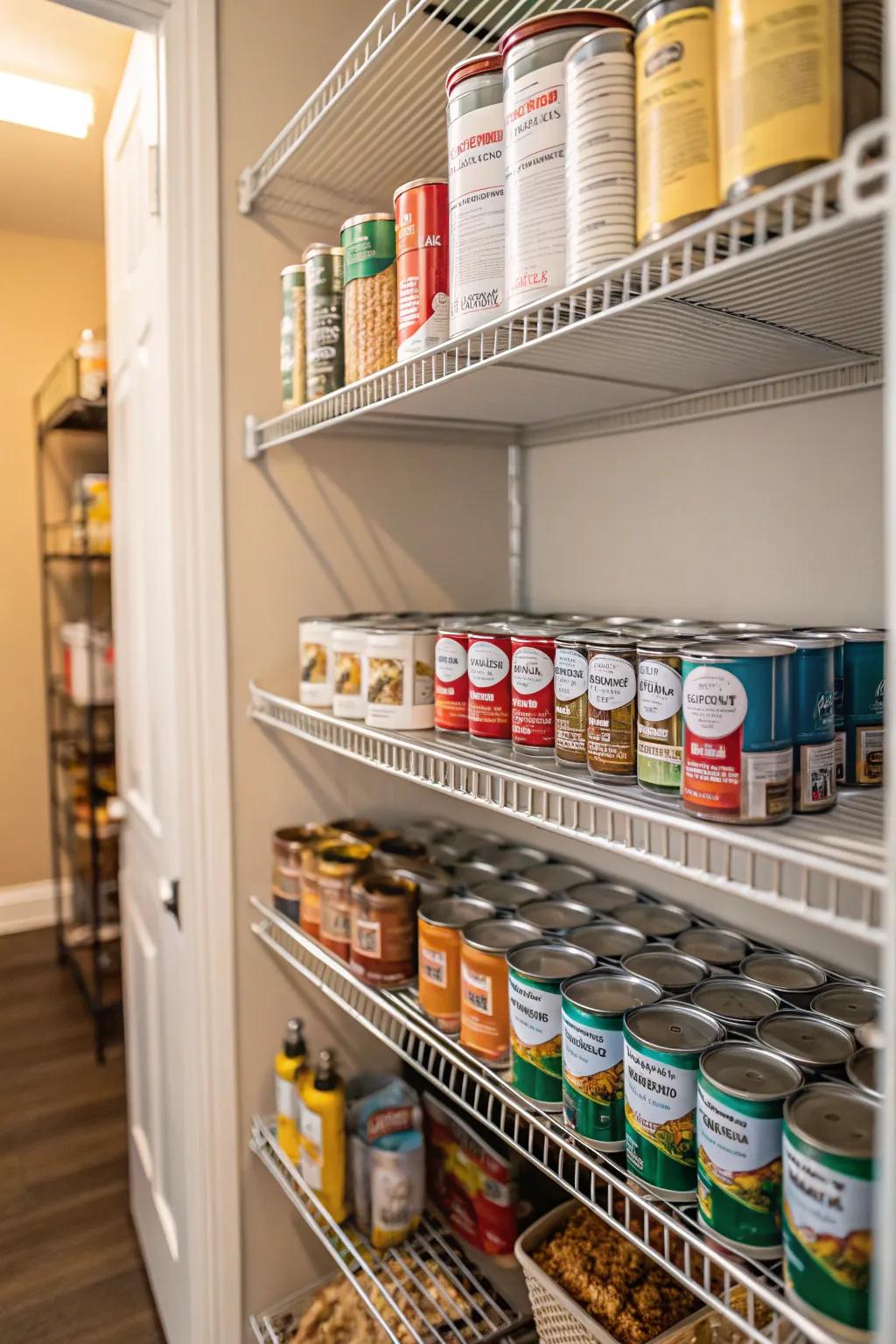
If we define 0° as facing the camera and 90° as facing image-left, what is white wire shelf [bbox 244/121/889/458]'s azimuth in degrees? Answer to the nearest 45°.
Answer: approximately 45°

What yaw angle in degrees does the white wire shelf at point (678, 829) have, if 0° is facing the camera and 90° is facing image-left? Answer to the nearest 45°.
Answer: approximately 45°

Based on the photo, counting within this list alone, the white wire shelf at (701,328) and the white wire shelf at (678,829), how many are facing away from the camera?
0

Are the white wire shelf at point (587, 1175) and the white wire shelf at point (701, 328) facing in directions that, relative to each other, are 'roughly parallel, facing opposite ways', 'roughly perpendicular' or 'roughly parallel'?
roughly parallel

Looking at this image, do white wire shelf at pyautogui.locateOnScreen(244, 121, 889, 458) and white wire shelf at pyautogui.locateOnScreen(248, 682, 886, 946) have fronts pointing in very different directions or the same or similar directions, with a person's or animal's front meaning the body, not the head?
same or similar directions

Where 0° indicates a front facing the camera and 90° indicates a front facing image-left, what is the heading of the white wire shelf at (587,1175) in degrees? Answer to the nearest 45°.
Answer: approximately 45°

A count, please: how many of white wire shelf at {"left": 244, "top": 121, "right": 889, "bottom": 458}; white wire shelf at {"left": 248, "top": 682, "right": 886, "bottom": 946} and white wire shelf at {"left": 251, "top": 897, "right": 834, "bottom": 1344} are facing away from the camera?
0
